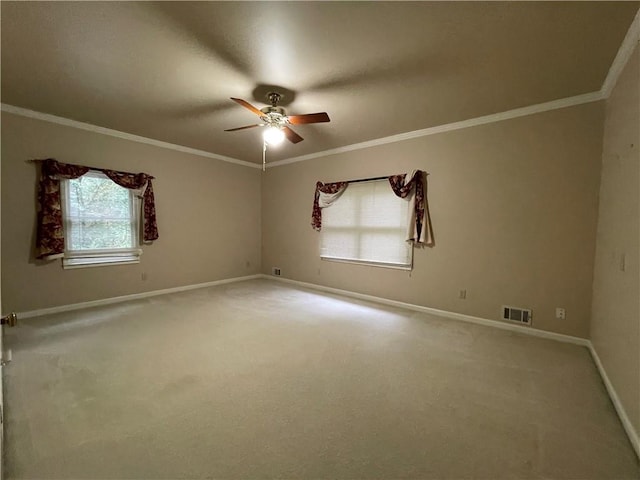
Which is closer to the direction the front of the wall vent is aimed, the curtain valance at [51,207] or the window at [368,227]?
the curtain valance

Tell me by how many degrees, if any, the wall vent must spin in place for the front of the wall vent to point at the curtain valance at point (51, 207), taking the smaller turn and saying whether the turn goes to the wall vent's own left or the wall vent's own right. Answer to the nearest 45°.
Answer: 0° — it already faces it

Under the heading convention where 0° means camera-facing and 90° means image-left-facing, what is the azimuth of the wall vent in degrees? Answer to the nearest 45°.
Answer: approximately 45°

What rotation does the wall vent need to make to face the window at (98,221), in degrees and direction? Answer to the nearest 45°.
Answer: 0° — it already faces it
